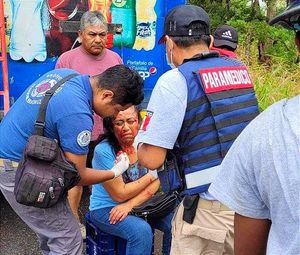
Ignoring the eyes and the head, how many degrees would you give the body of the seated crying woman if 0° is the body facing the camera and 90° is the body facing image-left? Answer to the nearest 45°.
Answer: approximately 315°

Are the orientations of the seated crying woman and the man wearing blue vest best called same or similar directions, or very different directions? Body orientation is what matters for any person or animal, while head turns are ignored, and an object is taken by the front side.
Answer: very different directions

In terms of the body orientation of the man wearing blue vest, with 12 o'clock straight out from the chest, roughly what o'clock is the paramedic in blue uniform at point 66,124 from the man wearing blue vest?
The paramedic in blue uniform is roughly at 11 o'clock from the man wearing blue vest.

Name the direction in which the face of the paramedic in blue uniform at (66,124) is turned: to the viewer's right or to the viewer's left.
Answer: to the viewer's right

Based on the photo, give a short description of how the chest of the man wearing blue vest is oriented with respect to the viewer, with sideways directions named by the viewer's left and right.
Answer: facing away from the viewer and to the left of the viewer
